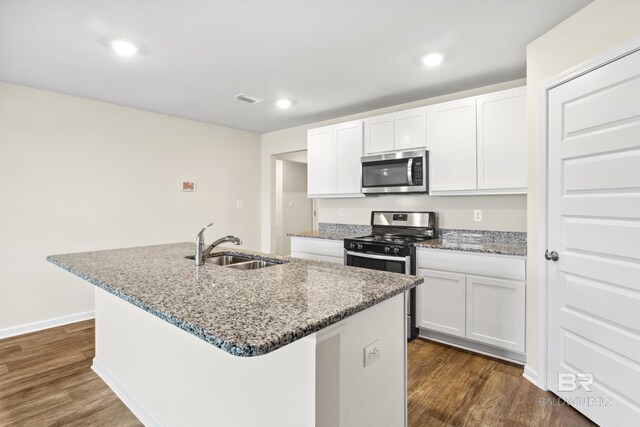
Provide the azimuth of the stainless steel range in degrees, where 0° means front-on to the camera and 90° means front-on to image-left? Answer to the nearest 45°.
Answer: approximately 45°

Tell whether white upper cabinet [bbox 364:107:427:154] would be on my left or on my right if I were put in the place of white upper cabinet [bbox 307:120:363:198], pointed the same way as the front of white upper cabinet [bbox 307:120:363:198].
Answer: on my left

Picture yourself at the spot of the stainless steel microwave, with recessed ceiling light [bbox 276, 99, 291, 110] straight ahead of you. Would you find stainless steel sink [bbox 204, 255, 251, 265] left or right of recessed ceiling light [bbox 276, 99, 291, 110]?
left

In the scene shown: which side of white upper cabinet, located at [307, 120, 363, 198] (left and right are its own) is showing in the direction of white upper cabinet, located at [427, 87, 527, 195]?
left

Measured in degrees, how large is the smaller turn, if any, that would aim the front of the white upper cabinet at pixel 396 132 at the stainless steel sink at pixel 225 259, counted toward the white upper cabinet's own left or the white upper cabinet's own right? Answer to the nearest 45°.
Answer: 0° — it already faces it

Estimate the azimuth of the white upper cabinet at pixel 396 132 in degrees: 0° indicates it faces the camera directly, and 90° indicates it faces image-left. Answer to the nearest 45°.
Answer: approximately 45°

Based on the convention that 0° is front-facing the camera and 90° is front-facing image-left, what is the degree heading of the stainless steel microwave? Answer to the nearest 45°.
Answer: approximately 45°

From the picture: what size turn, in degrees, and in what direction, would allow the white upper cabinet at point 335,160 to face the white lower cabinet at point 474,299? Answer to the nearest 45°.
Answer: approximately 90° to its left

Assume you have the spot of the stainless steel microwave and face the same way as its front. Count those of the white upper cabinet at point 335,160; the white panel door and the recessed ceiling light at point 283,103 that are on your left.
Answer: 1
